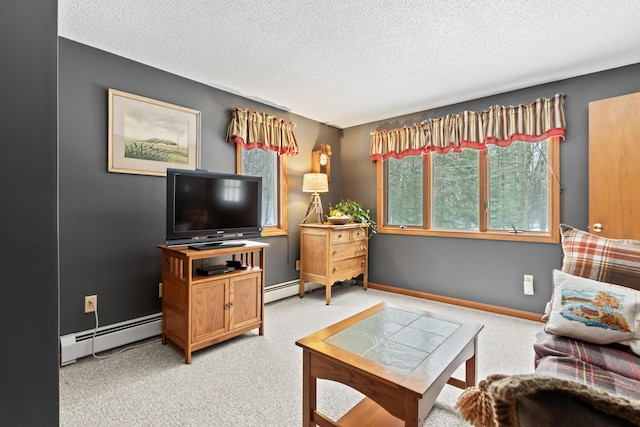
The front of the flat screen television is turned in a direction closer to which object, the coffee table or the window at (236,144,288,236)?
the coffee table

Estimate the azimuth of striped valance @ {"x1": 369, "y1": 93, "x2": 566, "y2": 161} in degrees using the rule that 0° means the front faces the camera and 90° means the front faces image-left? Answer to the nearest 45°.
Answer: approximately 45°

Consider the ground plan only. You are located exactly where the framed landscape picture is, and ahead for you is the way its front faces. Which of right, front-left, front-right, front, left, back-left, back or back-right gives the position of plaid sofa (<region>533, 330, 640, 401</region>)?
front

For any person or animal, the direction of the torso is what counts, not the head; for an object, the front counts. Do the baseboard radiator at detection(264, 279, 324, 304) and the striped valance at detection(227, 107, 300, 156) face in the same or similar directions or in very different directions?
same or similar directions

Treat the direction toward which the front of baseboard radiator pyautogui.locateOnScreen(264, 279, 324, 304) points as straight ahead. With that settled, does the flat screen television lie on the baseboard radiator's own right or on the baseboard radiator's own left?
on the baseboard radiator's own right

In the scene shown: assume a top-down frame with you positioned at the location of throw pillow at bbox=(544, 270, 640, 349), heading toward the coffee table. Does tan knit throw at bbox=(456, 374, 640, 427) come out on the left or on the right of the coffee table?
left

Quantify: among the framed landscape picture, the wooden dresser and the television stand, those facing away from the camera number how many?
0

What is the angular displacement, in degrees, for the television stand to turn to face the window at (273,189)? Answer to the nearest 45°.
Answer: approximately 90° to its left

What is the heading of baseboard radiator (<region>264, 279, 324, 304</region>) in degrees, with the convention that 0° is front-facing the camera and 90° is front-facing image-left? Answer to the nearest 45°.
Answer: approximately 315°

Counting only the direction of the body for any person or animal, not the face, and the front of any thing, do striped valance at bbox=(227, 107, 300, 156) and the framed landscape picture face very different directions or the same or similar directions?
same or similar directions

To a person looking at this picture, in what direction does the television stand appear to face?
facing the viewer and to the right of the viewer

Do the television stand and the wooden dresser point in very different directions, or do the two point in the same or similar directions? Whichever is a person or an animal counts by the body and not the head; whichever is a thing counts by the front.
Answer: same or similar directions

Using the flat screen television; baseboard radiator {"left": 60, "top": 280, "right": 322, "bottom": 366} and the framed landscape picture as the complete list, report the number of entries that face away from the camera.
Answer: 0

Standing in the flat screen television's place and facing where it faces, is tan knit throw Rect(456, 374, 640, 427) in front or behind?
in front
